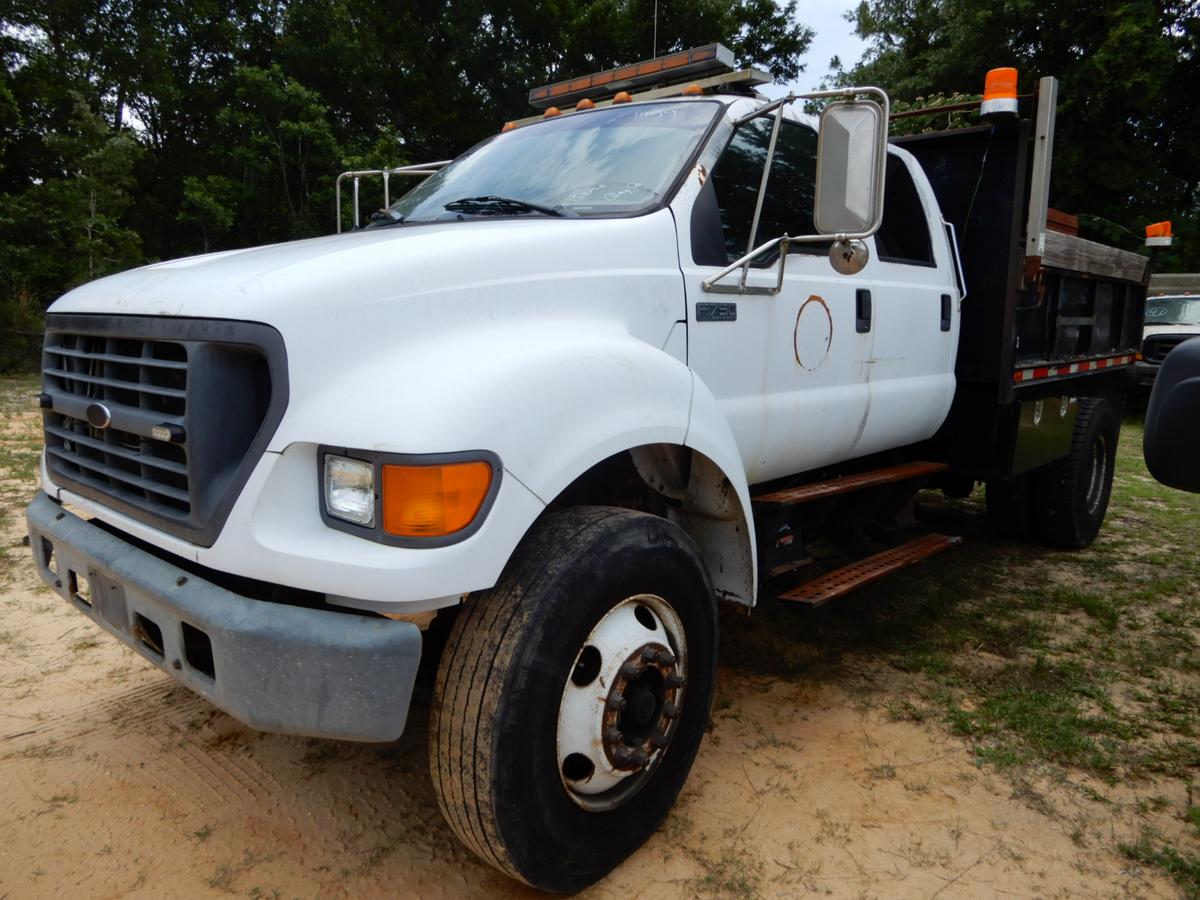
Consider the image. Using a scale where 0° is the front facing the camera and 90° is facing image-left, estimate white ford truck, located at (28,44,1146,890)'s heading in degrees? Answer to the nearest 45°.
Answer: approximately 45°
